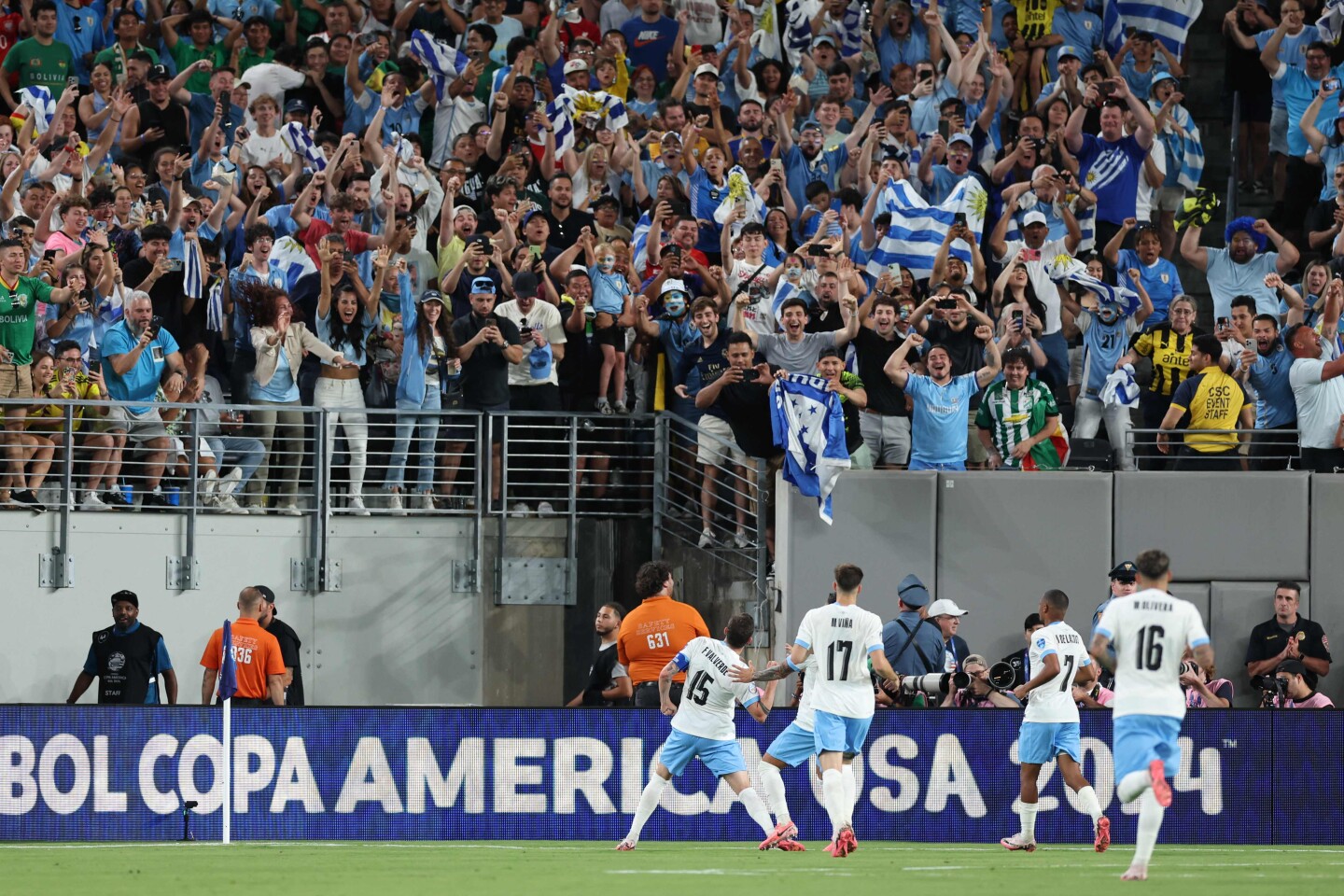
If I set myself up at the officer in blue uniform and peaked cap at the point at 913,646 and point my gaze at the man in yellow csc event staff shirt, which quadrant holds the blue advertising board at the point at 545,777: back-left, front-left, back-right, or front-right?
back-left

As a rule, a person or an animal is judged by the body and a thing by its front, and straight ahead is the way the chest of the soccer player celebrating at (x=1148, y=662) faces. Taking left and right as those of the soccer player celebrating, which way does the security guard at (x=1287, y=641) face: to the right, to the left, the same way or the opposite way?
the opposite way

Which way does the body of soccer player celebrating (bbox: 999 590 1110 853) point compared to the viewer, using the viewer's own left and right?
facing away from the viewer and to the left of the viewer

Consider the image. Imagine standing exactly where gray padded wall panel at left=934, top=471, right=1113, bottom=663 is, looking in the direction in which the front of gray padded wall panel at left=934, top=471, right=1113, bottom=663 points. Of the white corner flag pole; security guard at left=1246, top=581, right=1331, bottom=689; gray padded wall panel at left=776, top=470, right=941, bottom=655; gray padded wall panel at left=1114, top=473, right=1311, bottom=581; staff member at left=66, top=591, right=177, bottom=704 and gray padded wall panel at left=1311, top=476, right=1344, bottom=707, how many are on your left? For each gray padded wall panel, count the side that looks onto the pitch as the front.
3

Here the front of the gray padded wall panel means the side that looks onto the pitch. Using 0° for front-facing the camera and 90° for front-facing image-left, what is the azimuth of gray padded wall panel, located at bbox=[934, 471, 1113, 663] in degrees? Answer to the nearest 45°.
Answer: approximately 0°

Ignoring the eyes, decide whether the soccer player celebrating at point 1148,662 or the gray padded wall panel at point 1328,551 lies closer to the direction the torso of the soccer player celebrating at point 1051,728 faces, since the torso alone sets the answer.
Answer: the gray padded wall panel

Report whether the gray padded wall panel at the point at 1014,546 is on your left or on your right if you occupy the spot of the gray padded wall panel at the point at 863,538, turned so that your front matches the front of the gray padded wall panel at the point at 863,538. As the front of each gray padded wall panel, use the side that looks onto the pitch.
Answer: on your left

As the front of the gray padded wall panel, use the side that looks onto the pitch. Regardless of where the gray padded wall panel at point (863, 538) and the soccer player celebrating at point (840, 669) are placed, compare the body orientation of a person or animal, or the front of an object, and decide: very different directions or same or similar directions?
very different directions

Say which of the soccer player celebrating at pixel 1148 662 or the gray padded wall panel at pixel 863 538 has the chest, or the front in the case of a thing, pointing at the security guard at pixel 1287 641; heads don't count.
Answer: the soccer player celebrating

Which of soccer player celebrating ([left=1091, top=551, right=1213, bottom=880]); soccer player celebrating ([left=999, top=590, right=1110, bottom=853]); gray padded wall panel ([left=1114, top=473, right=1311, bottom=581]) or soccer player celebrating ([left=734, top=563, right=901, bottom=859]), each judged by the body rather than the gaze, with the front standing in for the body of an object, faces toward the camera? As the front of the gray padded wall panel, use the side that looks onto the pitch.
the gray padded wall panel

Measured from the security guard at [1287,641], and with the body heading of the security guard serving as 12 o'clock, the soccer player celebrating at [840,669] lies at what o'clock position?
The soccer player celebrating is roughly at 1 o'clock from the security guard.

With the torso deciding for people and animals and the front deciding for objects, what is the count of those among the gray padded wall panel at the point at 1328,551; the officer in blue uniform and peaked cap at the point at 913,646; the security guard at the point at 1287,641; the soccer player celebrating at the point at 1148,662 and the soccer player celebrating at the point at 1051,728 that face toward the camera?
2

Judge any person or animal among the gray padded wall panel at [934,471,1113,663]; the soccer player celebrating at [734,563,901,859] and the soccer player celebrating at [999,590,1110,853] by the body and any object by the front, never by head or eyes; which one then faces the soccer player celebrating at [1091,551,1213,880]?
the gray padded wall panel

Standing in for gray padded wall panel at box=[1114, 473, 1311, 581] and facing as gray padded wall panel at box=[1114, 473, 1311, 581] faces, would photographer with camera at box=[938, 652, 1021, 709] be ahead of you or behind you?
ahead
